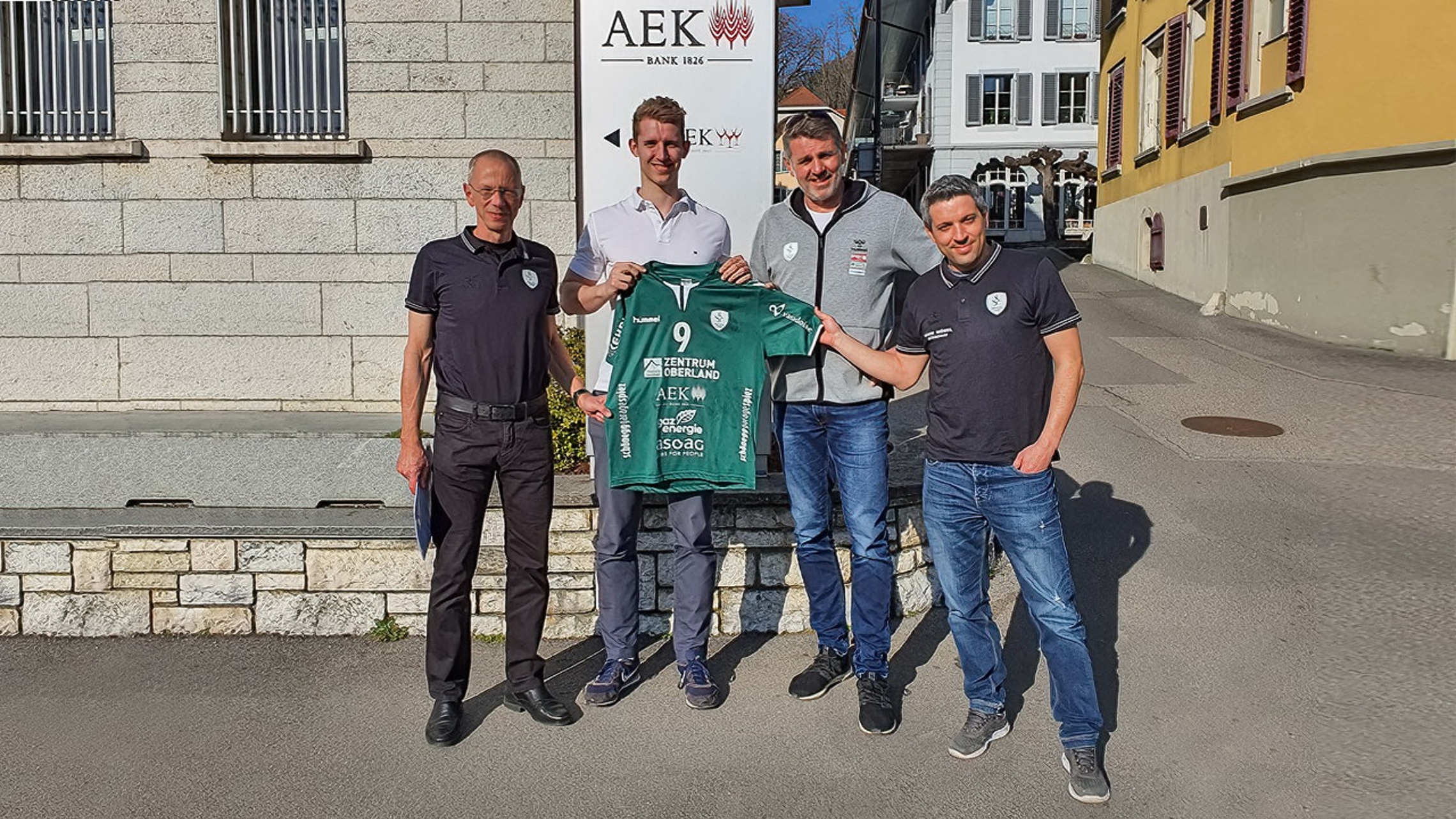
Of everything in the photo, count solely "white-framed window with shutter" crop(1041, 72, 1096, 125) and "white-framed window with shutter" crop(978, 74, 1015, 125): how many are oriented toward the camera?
2

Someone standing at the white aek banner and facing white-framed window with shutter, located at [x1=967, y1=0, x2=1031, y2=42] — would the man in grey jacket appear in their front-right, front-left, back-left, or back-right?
back-right

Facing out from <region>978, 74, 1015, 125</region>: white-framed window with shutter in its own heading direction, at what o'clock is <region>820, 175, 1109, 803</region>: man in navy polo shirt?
The man in navy polo shirt is roughly at 12 o'clock from the white-framed window with shutter.

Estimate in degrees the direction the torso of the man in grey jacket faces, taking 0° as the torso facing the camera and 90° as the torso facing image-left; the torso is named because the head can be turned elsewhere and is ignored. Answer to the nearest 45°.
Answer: approximately 0°
